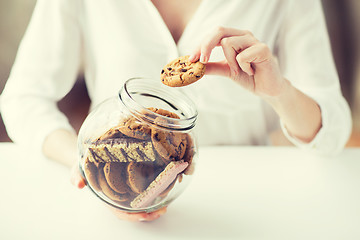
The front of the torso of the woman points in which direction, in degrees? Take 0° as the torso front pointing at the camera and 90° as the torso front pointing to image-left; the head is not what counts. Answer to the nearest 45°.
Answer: approximately 0°
